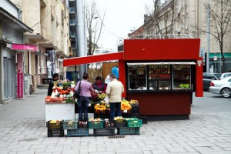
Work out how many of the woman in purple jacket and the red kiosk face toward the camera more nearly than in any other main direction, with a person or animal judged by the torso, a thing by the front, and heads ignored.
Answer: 1

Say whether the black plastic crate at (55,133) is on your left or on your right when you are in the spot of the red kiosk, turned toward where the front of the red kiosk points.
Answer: on your right

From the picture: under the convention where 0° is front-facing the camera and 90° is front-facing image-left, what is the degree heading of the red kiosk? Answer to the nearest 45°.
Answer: approximately 0°

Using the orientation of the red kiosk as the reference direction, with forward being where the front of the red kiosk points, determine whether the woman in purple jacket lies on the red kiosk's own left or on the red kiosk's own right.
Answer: on the red kiosk's own right
